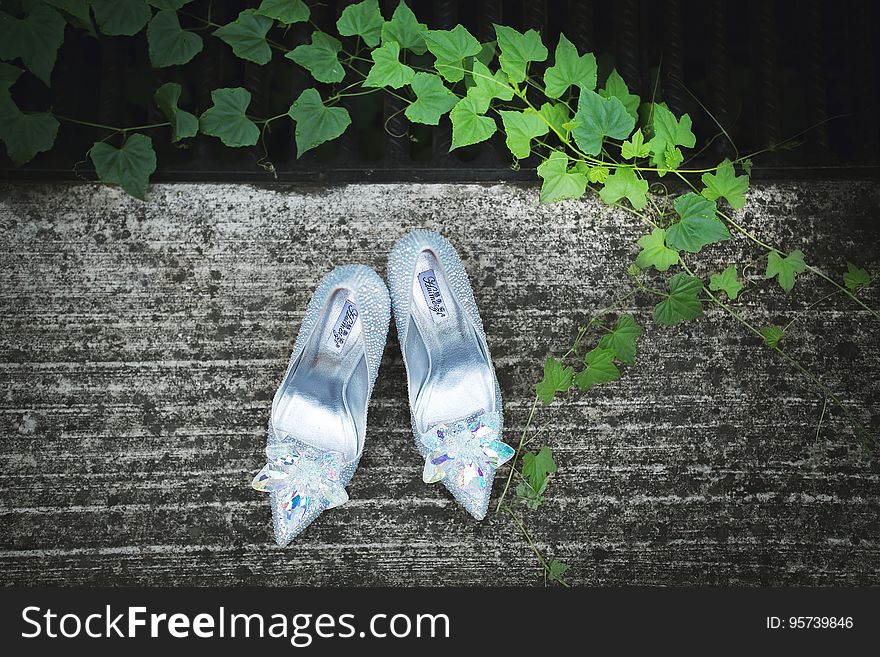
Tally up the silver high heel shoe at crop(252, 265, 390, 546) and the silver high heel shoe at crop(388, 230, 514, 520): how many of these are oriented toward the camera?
2

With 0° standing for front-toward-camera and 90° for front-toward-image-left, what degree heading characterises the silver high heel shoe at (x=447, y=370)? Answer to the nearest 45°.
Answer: approximately 0°

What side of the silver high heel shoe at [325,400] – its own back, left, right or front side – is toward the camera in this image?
front

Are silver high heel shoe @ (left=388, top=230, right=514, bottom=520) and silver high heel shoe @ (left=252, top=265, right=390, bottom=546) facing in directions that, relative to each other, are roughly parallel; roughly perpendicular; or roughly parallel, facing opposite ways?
roughly parallel
